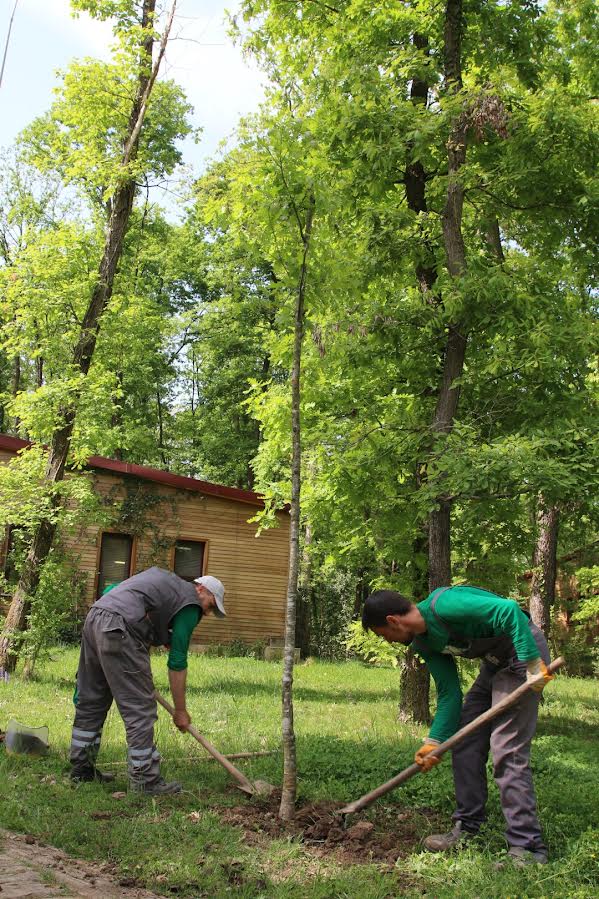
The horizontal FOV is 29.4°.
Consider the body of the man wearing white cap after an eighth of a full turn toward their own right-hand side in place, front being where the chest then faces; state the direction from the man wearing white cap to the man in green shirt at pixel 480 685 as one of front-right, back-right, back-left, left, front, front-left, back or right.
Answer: front

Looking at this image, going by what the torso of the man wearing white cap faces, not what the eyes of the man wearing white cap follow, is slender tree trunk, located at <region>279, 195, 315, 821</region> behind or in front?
in front

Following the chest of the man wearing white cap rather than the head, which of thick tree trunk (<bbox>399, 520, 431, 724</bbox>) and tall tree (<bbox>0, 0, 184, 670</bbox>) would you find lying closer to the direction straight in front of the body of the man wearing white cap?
the thick tree trunk

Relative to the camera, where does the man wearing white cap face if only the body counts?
to the viewer's right

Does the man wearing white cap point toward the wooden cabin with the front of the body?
no

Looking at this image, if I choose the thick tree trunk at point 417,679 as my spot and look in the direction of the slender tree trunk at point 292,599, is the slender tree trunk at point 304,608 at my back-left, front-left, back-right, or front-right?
back-right

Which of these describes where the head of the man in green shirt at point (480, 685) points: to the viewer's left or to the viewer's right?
to the viewer's left

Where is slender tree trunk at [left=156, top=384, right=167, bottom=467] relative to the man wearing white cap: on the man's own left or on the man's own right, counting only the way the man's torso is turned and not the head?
on the man's own left

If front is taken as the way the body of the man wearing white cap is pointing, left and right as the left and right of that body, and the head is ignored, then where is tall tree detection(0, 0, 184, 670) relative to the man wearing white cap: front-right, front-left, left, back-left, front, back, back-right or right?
left

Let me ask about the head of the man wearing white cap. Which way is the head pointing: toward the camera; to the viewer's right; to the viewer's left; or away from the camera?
to the viewer's right

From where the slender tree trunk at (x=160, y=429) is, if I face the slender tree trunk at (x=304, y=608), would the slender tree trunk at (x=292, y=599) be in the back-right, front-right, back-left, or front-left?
front-right
